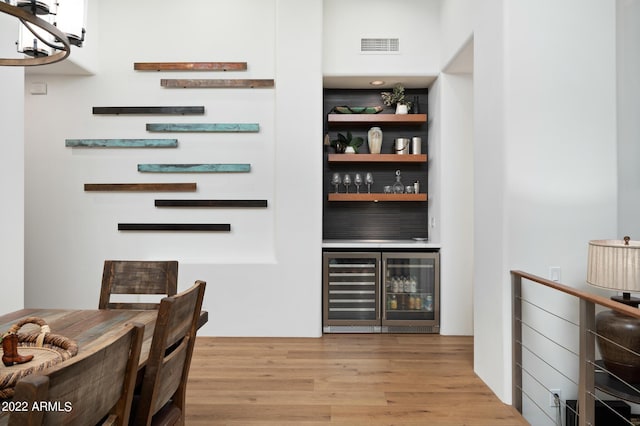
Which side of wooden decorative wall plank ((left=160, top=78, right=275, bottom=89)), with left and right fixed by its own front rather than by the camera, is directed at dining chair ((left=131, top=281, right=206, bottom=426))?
front

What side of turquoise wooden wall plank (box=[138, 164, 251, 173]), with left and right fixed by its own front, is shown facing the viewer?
front

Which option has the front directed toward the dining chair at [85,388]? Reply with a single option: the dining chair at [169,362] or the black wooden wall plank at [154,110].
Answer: the black wooden wall plank

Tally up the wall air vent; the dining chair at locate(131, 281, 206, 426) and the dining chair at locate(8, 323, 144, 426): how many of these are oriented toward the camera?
1

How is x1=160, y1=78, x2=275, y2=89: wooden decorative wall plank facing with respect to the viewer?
toward the camera

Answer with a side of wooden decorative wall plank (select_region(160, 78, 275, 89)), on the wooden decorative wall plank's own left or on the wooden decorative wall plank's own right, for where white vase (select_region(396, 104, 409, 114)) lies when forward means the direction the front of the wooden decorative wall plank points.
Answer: on the wooden decorative wall plank's own left

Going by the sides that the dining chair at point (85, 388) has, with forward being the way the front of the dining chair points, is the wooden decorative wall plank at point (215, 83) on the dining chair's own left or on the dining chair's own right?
on the dining chair's own right

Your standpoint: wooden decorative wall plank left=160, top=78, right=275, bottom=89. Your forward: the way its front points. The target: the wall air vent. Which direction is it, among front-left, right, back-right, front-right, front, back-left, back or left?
left

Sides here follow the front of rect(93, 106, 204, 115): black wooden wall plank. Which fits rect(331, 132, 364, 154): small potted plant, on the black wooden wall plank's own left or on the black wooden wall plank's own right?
on the black wooden wall plank's own left

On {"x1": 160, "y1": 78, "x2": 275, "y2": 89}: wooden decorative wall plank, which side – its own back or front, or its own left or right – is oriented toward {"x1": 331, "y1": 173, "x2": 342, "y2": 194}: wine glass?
left
